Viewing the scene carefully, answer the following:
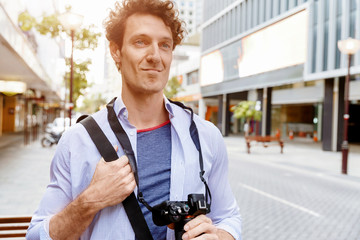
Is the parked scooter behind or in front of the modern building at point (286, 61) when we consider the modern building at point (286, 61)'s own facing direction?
in front

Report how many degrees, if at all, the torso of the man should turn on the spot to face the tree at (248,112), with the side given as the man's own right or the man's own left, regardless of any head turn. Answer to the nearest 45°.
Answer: approximately 180°

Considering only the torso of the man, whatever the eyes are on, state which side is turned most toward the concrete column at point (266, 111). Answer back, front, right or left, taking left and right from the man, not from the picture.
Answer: back

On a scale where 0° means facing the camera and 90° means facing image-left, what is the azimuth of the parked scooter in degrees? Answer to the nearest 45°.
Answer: approximately 45°

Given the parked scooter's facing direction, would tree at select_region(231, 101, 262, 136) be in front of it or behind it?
behind

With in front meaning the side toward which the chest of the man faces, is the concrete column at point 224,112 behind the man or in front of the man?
behind

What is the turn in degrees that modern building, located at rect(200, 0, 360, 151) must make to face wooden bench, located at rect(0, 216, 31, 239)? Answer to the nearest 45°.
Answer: approximately 45° to its left

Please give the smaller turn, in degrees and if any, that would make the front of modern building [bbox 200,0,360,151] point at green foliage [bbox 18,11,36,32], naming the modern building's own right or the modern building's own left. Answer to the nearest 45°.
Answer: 0° — it already faces it

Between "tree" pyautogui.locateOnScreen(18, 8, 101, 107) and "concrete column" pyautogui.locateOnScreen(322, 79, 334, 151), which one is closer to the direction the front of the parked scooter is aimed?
the tree

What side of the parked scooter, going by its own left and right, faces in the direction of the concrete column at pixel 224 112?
back

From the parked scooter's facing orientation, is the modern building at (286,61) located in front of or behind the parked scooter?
behind

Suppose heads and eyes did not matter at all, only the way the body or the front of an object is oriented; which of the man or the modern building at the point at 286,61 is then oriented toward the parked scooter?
the modern building

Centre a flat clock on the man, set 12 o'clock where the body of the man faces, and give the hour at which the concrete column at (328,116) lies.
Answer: The concrete column is roughly at 7 o'clock from the man.
